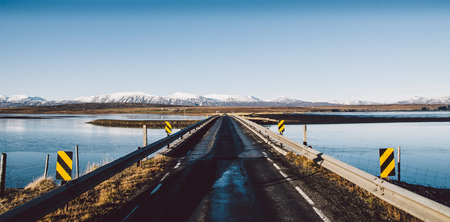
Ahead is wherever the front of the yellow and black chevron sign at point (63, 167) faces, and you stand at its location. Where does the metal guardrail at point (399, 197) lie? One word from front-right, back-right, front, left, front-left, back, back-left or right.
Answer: front-left

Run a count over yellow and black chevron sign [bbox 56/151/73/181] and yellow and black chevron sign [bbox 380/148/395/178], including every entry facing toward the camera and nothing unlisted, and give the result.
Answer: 2

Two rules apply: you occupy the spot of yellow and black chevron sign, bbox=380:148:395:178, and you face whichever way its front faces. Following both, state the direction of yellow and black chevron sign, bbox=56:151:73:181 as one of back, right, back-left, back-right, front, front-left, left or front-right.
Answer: front-right

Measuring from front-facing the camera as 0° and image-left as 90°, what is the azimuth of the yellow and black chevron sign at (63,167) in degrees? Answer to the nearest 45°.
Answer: approximately 0°

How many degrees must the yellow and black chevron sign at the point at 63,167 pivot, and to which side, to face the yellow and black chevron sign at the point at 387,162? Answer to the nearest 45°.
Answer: approximately 45° to its left

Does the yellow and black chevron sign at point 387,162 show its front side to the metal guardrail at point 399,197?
yes
